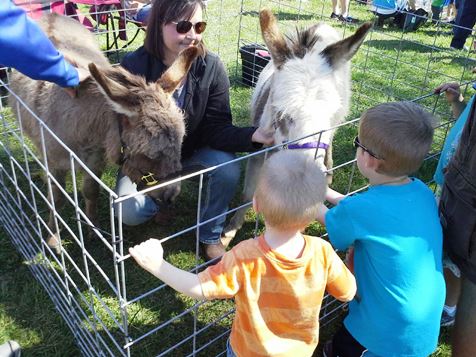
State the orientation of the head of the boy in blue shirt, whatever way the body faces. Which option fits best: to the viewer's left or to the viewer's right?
to the viewer's left

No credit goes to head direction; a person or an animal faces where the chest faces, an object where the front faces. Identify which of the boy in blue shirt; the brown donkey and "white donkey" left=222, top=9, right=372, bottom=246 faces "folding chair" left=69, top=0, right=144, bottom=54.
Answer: the boy in blue shirt

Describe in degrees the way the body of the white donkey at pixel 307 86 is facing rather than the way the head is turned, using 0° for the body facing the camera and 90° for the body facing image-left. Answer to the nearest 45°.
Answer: approximately 0°

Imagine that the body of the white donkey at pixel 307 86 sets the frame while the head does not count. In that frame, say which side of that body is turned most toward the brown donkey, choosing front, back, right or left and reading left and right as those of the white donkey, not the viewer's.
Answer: right

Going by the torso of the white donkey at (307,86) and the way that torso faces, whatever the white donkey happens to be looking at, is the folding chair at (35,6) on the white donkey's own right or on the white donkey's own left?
on the white donkey's own right

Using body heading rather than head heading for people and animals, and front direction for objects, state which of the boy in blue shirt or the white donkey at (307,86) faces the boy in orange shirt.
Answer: the white donkey

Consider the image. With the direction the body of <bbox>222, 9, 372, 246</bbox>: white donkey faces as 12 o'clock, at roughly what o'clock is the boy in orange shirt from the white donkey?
The boy in orange shirt is roughly at 12 o'clock from the white donkey.

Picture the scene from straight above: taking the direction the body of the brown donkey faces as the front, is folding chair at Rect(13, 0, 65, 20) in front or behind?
behind

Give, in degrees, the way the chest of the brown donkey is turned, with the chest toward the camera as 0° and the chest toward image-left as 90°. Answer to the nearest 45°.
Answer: approximately 315°

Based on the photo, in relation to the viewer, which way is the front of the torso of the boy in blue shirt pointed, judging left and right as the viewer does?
facing away from the viewer and to the left of the viewer

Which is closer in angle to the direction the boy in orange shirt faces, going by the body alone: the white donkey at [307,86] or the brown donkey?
the white donkey

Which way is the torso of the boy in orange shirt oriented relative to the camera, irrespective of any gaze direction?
away from the camera

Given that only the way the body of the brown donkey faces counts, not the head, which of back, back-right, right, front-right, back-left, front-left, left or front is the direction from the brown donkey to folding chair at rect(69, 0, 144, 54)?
back-left

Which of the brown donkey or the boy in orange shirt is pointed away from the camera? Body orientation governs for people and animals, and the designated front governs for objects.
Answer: the boy in orange shirt

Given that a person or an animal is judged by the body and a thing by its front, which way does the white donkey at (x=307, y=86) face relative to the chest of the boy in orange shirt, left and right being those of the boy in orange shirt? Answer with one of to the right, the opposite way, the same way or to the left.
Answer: the opposite way

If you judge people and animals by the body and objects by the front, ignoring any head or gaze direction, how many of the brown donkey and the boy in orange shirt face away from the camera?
1

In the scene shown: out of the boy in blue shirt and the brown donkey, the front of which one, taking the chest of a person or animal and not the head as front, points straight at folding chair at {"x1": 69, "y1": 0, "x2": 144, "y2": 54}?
the boy in blue shirt
